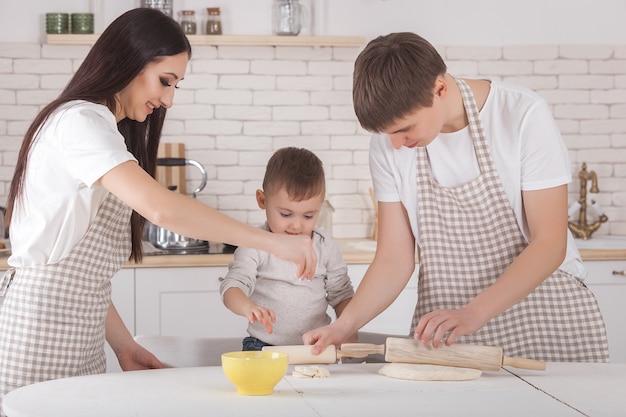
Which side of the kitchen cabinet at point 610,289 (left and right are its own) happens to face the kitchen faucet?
back

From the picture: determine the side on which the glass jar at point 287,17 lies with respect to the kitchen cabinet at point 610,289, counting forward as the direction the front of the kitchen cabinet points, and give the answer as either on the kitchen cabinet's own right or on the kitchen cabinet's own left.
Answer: on the kitchen cabinet's own right

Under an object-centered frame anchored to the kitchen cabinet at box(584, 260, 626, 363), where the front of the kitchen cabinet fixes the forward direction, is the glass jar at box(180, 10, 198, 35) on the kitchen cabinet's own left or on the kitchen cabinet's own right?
on the kitchen cabinet's own right

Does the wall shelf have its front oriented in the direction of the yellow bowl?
yes

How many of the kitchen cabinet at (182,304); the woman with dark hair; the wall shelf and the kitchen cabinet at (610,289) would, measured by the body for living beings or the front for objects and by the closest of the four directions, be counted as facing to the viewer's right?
1

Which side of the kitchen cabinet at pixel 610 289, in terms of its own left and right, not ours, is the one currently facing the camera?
front

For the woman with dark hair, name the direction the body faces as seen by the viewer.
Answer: to the viewer's right

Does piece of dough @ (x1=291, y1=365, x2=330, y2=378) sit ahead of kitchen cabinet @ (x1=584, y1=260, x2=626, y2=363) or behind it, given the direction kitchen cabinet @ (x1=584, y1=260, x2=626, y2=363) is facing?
ahead

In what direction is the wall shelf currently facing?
toward the camera

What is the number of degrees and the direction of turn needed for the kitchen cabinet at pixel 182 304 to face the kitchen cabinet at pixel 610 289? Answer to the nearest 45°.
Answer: approximately 90° to its left

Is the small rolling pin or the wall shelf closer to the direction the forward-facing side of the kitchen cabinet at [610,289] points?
the small rolling pin

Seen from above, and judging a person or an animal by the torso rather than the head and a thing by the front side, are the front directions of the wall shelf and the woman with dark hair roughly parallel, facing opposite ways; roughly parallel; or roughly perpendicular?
roughly perpendicular

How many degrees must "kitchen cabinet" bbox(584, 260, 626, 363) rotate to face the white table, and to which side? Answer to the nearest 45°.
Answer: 0° — it already faces it
